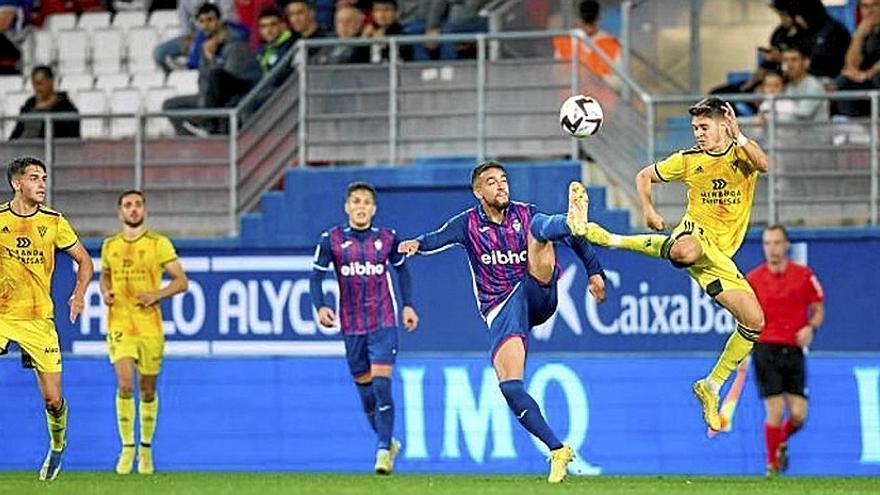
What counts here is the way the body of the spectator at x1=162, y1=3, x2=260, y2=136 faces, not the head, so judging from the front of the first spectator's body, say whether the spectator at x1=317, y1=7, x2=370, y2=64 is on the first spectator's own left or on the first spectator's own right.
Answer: on the first spectator's own left

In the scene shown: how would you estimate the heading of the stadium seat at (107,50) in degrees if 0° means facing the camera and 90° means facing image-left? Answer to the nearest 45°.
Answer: approximately 0°

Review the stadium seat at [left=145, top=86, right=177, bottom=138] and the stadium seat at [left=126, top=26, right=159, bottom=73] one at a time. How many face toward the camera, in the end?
2

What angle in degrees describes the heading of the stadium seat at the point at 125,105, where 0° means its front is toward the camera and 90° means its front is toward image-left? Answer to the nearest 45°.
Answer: approximately 0°

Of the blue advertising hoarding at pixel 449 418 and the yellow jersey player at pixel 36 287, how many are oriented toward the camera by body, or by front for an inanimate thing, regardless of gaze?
2

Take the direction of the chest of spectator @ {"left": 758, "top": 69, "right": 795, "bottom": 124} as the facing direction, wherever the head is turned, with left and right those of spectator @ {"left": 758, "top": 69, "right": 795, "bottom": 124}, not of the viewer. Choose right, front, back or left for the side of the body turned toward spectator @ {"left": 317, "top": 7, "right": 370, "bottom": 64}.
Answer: right

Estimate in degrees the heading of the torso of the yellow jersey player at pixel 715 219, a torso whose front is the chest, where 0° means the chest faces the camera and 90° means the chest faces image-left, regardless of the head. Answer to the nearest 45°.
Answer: approximately 45°

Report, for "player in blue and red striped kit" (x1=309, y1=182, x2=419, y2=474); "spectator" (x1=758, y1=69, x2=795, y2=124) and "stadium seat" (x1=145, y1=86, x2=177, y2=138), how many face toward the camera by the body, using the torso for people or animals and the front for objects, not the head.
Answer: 3

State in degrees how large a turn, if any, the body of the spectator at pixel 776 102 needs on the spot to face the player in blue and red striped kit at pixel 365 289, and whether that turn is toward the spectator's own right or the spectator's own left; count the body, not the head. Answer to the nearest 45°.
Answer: approximately 45° to the spectator's own right

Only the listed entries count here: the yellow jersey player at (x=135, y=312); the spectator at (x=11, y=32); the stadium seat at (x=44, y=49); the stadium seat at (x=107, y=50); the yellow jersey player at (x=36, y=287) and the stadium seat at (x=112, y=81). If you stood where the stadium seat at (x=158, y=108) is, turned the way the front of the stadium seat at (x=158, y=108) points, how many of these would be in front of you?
2

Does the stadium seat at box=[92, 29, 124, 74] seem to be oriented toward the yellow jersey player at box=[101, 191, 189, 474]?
yes
